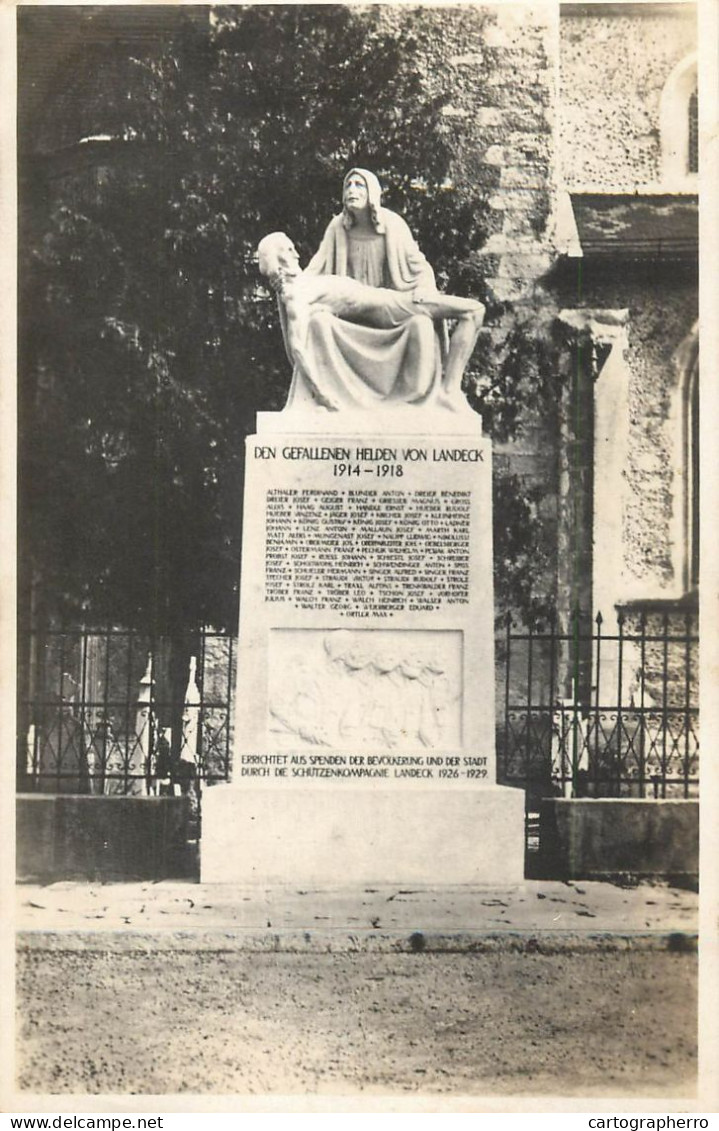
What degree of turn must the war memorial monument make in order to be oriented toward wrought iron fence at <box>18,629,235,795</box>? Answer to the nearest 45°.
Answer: approximately 135° to its right

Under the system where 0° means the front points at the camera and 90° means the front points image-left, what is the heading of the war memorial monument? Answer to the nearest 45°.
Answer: approximately 0°

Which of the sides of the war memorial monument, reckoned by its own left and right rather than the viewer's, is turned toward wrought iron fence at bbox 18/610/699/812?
back
